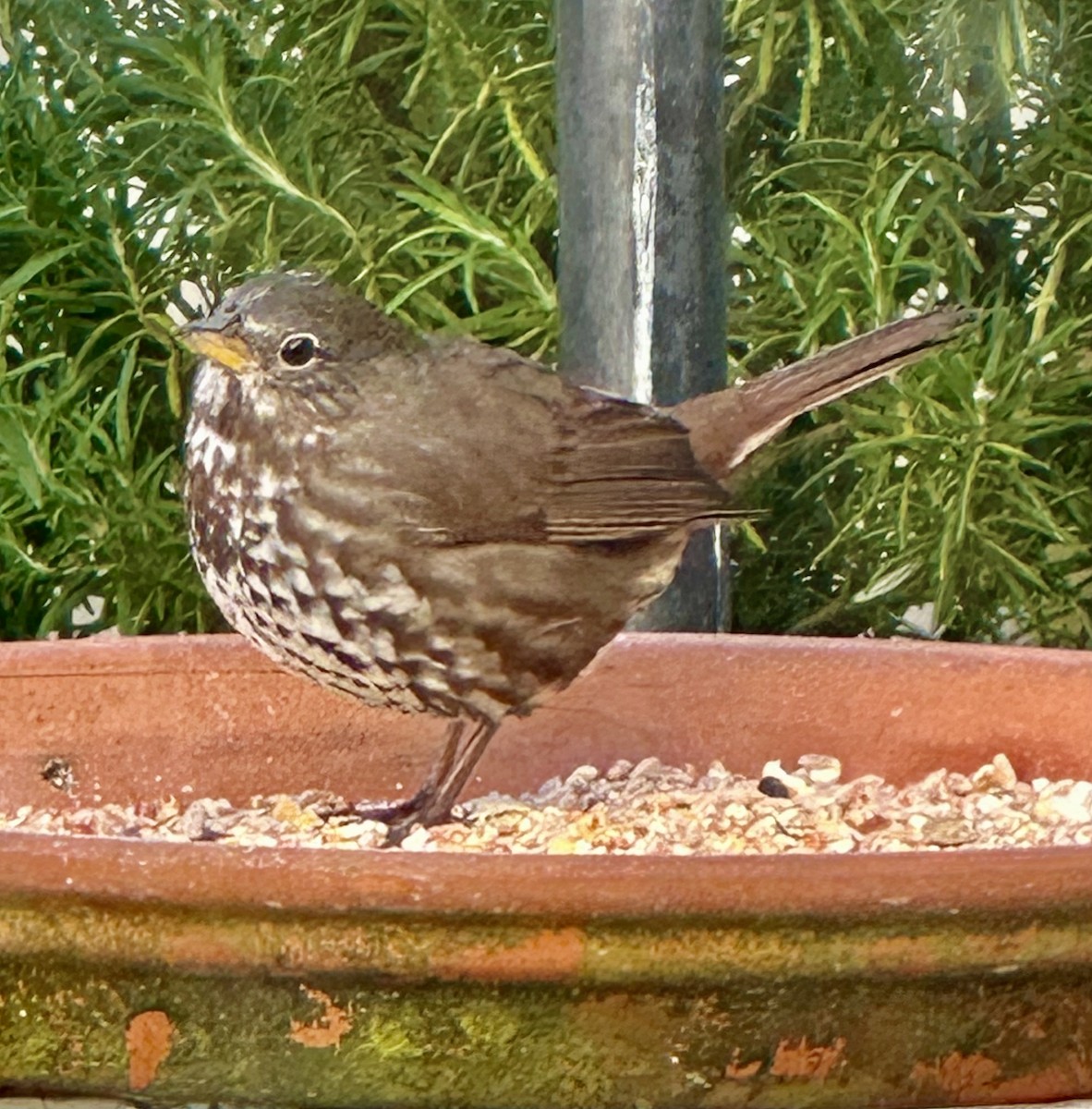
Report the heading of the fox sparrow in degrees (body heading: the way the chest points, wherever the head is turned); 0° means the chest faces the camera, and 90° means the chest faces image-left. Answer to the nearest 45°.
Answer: approximately 90°
